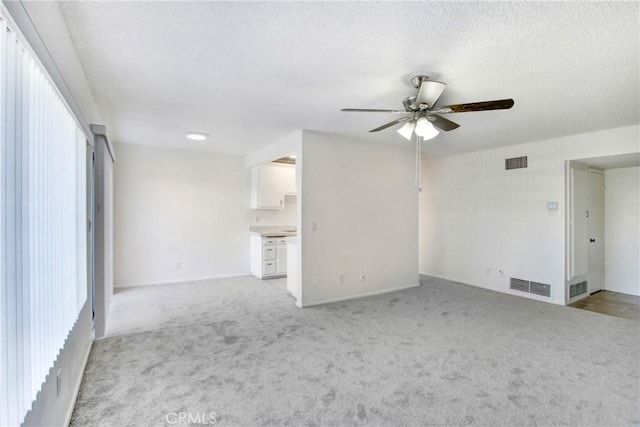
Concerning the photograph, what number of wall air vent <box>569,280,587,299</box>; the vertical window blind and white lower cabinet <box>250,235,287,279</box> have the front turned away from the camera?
0

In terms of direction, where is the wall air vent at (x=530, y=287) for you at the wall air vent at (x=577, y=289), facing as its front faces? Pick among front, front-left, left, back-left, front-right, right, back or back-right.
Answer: right

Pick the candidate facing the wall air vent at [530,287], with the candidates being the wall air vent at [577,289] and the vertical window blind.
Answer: the vertical window blind

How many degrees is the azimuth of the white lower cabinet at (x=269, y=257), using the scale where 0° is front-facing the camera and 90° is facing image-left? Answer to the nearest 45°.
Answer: approximately 315°

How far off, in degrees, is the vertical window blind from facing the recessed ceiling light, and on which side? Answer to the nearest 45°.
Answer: approximately 45° to its left

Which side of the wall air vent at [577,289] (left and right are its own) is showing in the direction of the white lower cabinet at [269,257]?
right

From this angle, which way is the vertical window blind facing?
to the viewer's right

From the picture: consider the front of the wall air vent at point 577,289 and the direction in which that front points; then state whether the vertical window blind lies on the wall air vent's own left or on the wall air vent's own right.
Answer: on the wall air vent's own right

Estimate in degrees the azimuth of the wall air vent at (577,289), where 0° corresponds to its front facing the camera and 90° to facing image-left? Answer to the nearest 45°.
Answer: approximately 315°

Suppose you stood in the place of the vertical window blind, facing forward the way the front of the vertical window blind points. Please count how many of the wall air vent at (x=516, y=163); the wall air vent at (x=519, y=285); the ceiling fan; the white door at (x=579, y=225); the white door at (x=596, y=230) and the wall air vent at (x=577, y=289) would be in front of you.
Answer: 6

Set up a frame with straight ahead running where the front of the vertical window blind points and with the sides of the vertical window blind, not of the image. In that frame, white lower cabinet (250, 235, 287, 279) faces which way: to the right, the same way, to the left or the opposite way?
to the right

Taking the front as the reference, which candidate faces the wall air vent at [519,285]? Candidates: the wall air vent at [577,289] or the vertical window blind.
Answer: the vertical window blind

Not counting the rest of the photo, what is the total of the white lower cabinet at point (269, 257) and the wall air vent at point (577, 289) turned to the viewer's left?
0

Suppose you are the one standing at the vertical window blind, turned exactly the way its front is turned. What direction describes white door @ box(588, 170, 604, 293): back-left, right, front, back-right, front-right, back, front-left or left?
front
